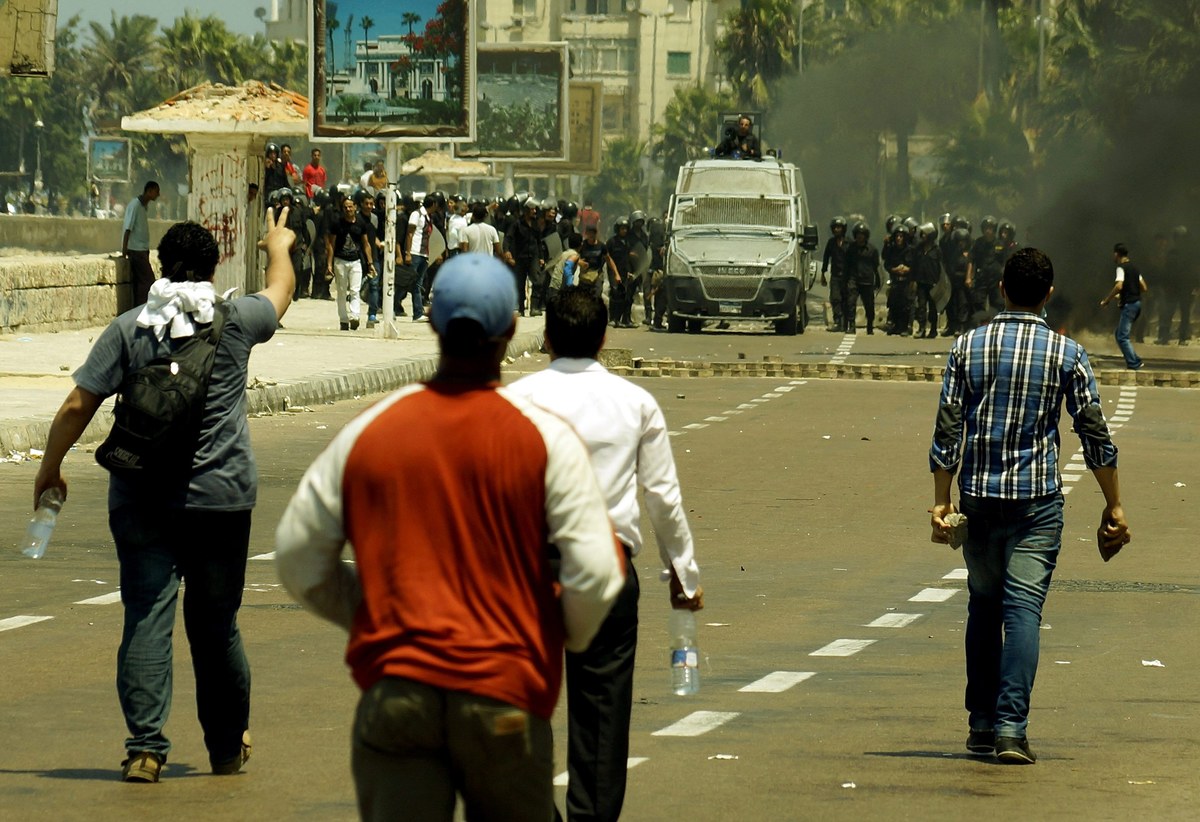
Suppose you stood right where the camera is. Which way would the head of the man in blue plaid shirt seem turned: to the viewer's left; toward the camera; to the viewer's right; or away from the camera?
away from the camera

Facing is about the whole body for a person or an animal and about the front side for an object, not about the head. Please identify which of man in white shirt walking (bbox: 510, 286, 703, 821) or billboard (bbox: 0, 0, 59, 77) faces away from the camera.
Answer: the man in white shirt walking

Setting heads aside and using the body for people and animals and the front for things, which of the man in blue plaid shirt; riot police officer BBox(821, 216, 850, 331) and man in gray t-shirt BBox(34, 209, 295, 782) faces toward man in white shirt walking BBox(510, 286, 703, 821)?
the riot police officer

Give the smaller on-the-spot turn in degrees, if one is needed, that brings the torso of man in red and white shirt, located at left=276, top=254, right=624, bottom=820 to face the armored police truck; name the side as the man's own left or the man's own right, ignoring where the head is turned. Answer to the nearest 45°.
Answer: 0° — they already face it

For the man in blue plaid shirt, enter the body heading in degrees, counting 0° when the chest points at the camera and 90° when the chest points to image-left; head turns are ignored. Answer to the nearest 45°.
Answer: approximately 180°

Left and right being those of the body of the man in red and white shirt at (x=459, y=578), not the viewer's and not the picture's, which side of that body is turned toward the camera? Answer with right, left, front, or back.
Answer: back

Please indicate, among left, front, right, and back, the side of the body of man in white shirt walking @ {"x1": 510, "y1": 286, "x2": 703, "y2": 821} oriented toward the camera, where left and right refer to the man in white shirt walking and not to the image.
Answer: back

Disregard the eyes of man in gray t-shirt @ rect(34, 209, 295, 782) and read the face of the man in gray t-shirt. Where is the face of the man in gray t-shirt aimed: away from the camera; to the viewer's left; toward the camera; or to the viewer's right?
away from the camera

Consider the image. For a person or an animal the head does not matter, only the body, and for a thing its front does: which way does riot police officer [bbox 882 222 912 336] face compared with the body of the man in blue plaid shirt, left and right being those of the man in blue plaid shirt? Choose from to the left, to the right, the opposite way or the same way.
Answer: the opposite way

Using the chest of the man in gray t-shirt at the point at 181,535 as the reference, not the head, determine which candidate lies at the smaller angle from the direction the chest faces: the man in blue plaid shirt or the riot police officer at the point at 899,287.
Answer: the riot police officer

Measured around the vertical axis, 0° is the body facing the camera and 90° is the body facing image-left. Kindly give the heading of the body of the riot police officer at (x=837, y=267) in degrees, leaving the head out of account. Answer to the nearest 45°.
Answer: approximately 0°

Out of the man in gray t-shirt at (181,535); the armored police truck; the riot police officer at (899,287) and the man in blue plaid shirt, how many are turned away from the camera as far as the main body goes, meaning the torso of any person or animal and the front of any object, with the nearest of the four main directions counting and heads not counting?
2

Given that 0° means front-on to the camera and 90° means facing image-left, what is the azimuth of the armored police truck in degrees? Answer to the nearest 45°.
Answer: approximately 0°

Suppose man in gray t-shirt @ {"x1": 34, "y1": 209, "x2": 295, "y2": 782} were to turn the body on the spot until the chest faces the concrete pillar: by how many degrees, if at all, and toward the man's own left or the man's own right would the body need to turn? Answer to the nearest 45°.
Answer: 0° — they already face it

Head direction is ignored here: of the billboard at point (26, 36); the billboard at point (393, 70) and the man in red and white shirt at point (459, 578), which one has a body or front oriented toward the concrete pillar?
the man in red and white shirt

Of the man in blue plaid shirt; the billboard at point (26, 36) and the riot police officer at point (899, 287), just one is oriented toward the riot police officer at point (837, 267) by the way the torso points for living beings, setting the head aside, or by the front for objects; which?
the man in blue plaid shirt

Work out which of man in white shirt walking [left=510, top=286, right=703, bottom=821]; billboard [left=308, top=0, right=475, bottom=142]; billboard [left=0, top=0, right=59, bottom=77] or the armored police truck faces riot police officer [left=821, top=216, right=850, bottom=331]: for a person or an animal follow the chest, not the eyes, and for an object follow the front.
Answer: the man in white shirt walking
